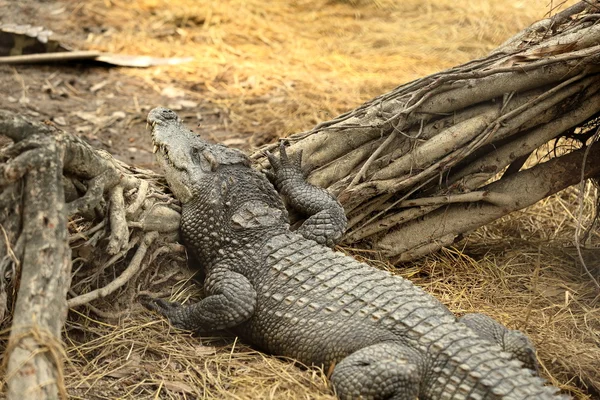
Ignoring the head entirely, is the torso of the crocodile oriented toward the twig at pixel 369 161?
no

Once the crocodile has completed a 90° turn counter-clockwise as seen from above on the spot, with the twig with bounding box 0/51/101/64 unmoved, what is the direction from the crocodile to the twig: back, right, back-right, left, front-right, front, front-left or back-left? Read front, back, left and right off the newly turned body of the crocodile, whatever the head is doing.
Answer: right

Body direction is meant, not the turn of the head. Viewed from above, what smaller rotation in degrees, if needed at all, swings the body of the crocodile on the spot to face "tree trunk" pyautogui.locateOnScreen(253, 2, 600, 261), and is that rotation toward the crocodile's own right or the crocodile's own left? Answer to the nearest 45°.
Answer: approximately 90° to the crocodile's own right

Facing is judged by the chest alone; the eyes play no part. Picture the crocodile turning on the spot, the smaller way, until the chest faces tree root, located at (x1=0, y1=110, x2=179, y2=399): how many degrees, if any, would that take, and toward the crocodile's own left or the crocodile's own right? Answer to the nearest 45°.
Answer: approximately 90° to the crocodile's own left

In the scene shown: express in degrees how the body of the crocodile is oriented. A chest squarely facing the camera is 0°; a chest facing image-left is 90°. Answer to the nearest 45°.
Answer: approximately 135°
